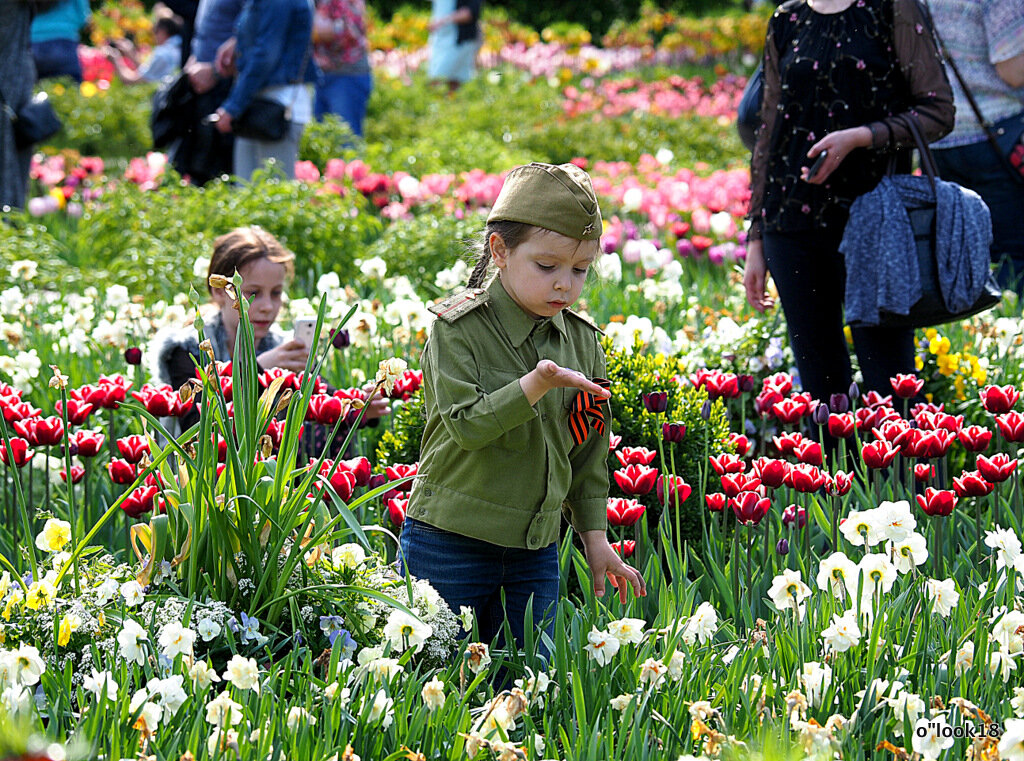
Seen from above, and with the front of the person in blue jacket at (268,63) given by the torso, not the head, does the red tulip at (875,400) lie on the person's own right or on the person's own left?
on the person's own left

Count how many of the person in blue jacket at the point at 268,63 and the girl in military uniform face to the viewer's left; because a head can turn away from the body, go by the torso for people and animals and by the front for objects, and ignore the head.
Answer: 1

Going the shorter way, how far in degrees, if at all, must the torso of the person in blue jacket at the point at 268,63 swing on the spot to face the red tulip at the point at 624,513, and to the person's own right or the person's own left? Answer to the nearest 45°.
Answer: approximately 90° to the person's own left

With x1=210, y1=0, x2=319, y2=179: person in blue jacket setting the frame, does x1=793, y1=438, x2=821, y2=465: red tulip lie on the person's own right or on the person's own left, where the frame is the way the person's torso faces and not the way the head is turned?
on the person's own left

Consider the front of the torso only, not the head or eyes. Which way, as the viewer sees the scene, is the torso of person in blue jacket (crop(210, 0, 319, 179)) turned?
to the viewer's left

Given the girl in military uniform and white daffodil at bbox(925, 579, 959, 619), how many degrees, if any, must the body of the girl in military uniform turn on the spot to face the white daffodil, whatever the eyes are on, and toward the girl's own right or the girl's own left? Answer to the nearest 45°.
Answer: approximately 45° to the girl's own left

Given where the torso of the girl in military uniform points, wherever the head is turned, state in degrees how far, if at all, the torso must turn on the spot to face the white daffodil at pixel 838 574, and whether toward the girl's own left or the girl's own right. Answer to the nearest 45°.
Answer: approximately 45° to the girl's own left

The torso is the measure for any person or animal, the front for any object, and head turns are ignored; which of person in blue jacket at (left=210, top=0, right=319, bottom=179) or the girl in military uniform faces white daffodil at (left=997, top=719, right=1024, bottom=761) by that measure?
the girl in military uniform

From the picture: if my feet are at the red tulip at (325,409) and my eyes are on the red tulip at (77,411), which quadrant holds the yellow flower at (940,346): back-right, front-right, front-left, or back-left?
back-right
